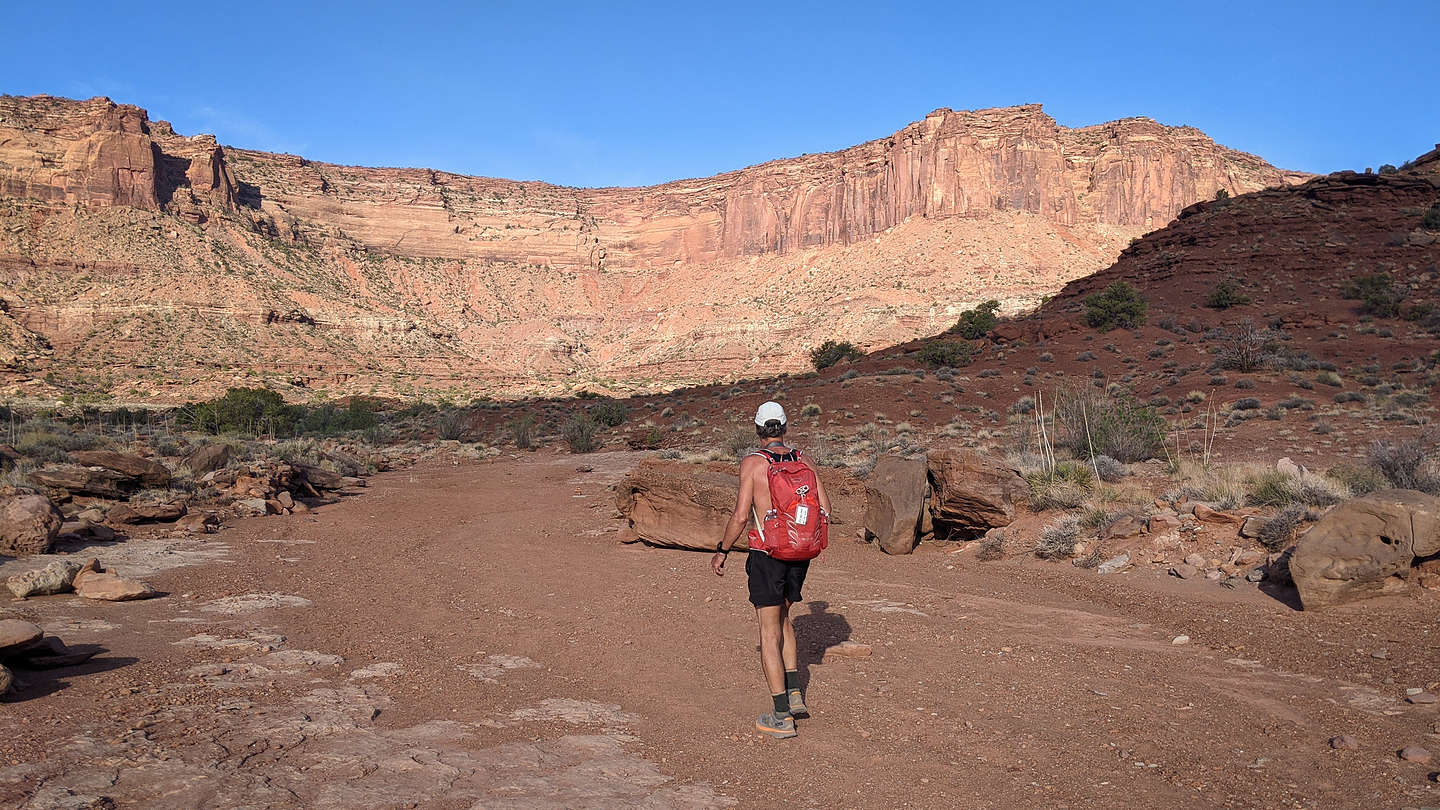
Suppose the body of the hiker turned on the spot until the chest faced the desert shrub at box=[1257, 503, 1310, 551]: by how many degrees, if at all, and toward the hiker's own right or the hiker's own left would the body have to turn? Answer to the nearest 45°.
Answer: approximately 90° to the hiker's own right

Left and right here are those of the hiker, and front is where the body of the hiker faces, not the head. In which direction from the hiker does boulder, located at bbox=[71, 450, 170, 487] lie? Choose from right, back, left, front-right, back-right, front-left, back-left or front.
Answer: front

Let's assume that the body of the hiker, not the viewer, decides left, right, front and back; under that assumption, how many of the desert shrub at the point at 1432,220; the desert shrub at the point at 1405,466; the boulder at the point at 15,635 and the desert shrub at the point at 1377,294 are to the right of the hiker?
3

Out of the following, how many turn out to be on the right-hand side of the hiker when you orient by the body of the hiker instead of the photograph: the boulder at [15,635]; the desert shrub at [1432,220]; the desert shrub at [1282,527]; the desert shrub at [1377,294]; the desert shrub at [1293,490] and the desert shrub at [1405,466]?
5

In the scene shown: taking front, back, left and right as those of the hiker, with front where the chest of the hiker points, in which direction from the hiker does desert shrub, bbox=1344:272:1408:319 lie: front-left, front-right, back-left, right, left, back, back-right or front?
right

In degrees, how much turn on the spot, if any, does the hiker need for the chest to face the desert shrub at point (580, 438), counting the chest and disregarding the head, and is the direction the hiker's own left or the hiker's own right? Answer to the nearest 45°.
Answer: approximately 45° to the hiker's own right

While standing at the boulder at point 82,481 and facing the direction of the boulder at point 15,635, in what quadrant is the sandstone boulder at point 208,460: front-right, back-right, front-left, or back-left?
back-left

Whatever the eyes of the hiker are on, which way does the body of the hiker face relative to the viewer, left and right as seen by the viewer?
facing away from the viewer and to the left of the viewer

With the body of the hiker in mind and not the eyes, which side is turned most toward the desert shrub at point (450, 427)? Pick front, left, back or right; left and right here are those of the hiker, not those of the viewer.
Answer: front

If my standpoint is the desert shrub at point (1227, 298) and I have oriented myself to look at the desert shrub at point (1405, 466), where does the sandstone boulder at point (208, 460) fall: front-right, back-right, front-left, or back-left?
front-right

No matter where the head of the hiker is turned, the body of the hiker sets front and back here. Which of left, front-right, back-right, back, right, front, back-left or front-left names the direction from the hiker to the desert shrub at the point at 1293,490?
right

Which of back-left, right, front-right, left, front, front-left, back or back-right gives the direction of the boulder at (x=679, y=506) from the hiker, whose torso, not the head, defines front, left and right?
front-right

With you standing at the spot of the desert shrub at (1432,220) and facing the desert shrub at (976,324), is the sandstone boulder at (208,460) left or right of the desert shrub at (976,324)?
left

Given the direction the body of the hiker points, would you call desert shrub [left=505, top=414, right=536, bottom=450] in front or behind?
in front

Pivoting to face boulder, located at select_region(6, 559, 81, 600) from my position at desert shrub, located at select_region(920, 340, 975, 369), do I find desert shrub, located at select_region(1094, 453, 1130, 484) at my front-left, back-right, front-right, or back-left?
front-left

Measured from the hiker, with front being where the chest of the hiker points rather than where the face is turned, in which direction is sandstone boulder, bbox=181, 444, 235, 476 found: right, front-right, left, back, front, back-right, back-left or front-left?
front
